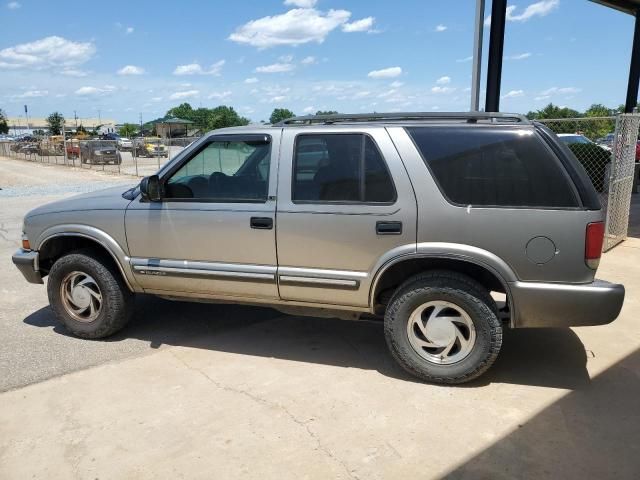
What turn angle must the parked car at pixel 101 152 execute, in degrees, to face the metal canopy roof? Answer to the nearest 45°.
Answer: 0° — it already faces it

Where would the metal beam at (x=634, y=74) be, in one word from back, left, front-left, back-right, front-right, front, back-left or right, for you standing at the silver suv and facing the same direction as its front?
back-right

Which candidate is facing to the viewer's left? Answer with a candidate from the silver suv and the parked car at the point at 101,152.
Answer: the silver suv

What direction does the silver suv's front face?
to the viewer's left

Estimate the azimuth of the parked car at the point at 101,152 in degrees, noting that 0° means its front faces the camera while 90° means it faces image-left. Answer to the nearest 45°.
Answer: approximately 315°

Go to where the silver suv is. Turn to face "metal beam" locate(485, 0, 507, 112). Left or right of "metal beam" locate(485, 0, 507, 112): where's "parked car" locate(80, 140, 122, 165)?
left

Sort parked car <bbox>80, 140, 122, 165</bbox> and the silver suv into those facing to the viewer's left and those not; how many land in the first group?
1

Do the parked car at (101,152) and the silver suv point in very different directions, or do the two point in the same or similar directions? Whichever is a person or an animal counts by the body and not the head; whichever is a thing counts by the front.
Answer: very different directions
